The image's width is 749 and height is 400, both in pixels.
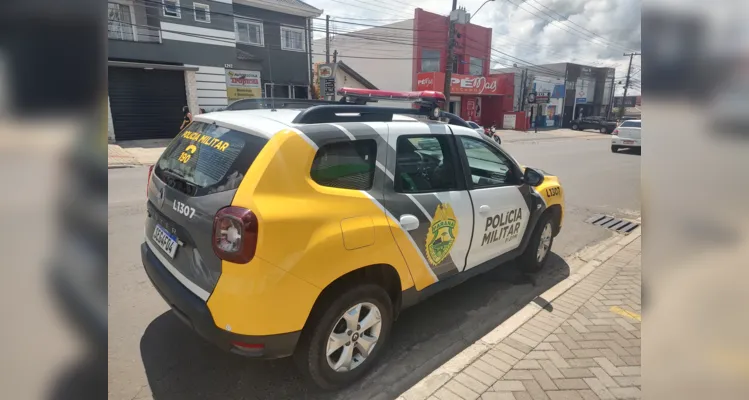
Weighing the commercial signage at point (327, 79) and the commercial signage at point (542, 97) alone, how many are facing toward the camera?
2

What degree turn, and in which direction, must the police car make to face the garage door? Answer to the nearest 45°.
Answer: approximately 90° to its left

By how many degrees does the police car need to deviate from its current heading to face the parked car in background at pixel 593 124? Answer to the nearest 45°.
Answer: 0° — it already faces it

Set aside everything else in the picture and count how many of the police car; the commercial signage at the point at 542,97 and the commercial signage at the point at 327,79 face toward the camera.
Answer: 2

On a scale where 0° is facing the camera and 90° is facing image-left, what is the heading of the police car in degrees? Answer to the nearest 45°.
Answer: approximately 225°

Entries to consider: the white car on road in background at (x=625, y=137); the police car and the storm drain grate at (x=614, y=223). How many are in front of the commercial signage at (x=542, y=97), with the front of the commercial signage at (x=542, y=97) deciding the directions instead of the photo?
3

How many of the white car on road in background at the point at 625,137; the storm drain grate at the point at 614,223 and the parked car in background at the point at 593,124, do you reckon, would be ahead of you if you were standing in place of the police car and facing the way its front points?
3

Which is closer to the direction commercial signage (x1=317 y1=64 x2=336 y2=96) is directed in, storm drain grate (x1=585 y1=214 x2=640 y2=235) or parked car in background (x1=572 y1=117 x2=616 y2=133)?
the storm drain grate

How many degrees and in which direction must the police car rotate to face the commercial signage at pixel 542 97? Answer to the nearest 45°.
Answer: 0° — it already faces it

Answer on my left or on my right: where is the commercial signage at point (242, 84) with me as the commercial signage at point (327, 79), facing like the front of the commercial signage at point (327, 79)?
on my right

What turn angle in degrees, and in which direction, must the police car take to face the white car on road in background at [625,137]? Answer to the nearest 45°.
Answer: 0° — it already faces it

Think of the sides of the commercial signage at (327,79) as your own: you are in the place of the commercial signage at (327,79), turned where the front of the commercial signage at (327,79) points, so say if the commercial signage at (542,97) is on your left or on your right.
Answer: on your left

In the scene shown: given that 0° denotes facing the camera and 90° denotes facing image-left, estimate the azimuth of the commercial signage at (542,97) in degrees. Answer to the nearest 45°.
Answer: approximately 0°
